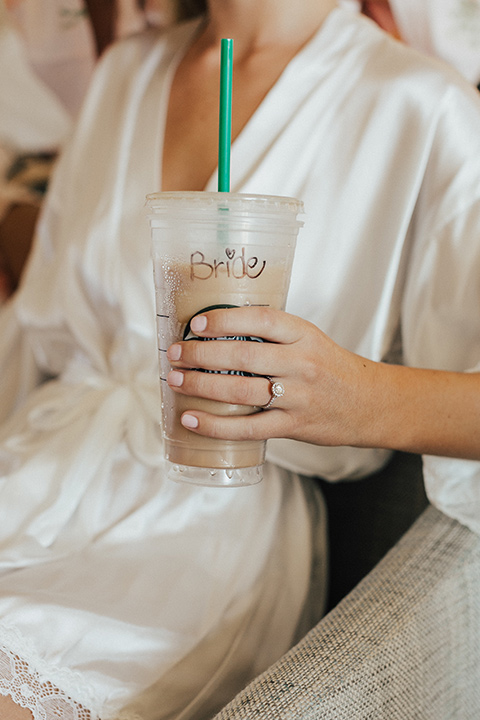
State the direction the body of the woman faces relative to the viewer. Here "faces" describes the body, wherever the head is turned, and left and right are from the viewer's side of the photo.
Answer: facing the viewer and to the left of the viewer
